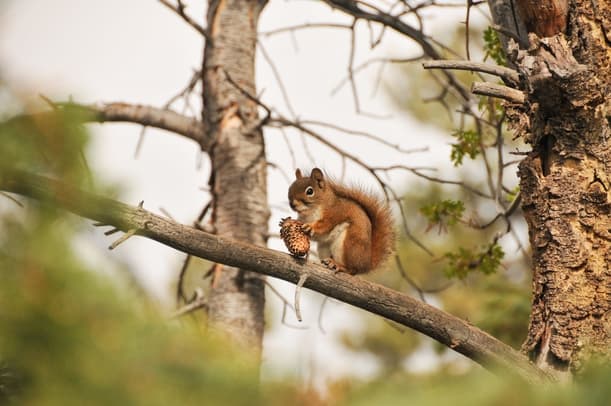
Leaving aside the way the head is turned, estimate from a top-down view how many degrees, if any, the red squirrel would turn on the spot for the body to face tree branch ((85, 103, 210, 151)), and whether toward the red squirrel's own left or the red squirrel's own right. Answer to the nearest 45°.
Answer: approximately 45° to the red squirrel's own right

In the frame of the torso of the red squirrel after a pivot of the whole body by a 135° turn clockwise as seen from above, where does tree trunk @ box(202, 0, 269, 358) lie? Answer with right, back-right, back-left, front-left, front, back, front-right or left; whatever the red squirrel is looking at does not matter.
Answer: left

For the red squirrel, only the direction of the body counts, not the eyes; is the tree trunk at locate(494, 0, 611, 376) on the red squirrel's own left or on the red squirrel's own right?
on the red squirrel's own left

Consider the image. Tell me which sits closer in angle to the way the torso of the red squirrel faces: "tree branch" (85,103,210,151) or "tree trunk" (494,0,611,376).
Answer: the tree branch

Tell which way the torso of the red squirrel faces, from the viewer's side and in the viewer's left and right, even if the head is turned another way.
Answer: facing to the left of the viewer
